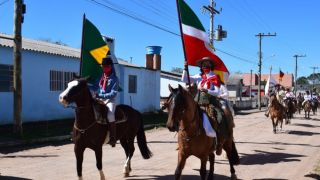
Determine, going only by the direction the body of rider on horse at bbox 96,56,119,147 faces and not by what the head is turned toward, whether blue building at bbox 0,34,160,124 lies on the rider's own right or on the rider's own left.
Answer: on the rider's own right

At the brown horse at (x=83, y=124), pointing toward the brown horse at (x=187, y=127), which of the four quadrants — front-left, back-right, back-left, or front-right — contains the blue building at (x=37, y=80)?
back-left

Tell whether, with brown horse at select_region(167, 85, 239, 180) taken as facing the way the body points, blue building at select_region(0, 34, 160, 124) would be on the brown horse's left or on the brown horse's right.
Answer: on the brown horse's right

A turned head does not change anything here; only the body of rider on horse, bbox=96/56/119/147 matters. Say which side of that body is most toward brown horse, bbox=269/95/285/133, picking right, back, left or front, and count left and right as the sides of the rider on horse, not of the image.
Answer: back

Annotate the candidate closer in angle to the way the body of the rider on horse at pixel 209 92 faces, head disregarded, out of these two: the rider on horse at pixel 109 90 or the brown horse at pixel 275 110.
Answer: the rider on horse

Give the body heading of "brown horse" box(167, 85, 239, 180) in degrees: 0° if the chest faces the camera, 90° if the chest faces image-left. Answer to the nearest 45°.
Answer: approximately 45°

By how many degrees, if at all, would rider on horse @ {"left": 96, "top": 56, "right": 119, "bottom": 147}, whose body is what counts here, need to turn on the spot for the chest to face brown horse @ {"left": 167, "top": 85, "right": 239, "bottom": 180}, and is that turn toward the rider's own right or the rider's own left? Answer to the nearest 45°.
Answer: approximately 90° to the rider's own left

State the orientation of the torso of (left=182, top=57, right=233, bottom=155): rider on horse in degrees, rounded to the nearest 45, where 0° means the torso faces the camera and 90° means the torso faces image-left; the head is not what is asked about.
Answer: approximately 45°

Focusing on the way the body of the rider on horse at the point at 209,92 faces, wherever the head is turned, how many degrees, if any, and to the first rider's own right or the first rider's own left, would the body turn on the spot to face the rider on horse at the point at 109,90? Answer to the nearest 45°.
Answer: approximately 45° to the first rider's own right
